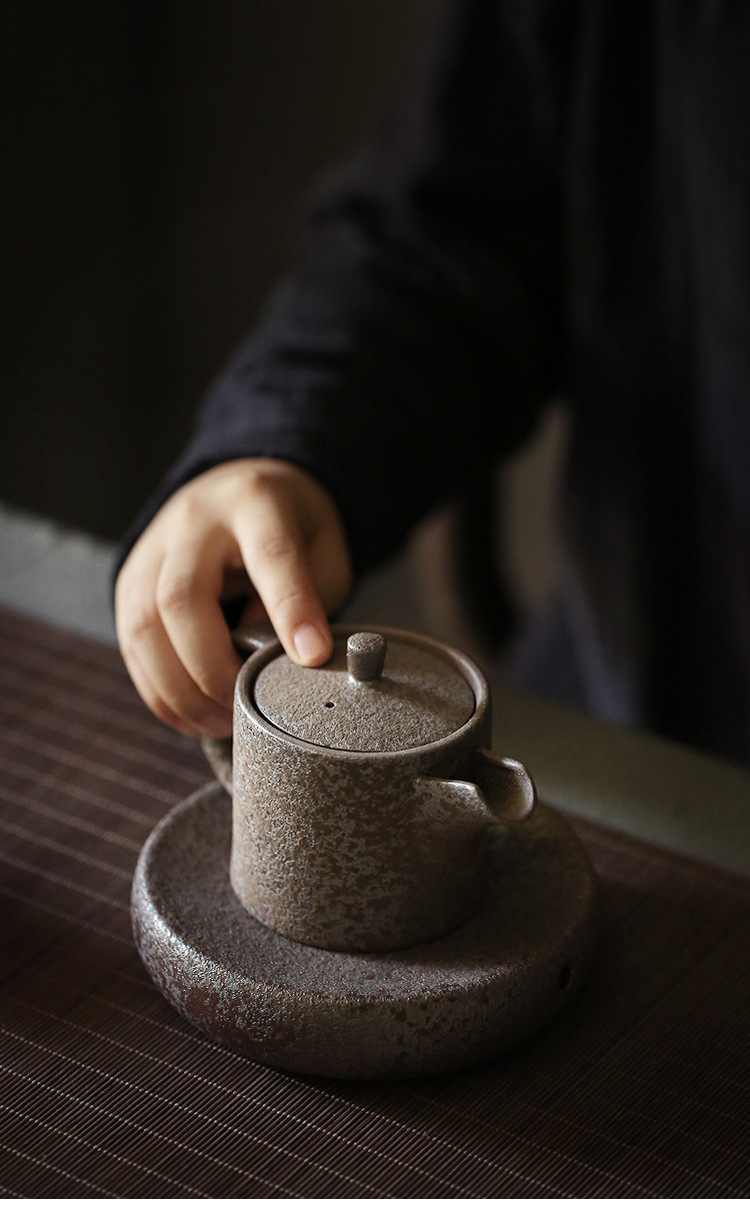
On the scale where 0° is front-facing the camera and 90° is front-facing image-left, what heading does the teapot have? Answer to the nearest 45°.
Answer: approximately 315°
